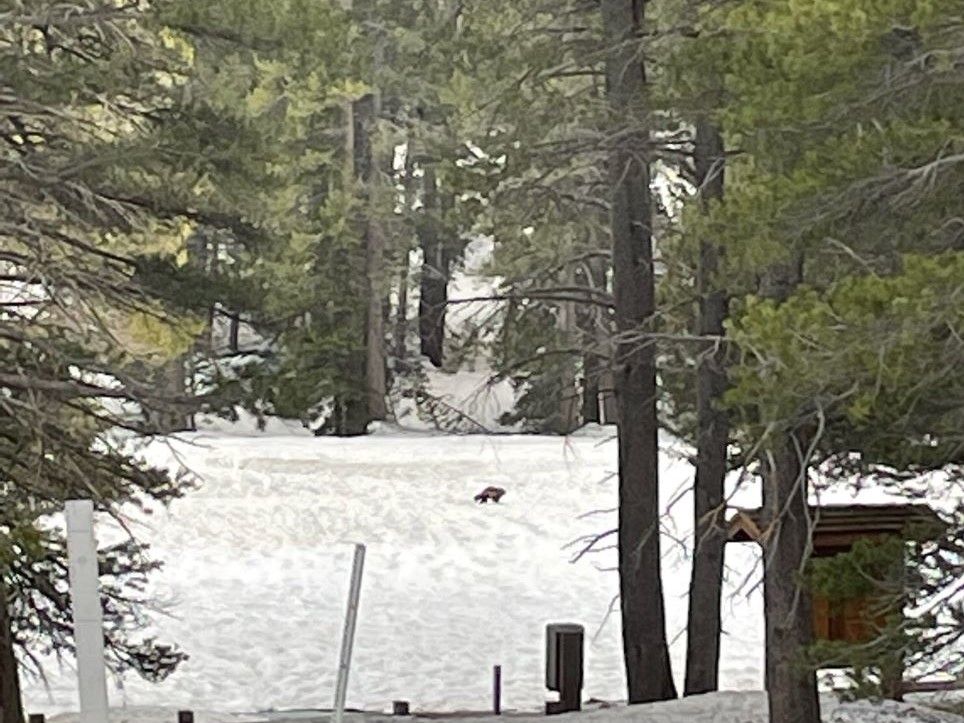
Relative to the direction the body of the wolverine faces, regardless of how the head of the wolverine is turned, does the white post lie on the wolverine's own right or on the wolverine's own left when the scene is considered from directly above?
on the wolverine's own left

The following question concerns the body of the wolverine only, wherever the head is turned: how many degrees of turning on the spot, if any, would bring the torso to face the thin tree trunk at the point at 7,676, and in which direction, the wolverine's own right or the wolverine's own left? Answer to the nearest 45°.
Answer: approximately 90° to the wolverine's own left

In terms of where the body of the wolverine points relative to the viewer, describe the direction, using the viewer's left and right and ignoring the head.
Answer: facing to the left of the viewer

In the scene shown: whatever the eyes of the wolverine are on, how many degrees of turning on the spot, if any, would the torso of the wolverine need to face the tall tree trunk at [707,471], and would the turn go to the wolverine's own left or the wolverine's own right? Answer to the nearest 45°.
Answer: approximately 90° to the wolverine's own left

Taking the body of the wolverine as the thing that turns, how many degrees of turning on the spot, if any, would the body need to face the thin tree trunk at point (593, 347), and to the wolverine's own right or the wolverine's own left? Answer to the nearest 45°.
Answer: approximately 90° to the wolverine's own left

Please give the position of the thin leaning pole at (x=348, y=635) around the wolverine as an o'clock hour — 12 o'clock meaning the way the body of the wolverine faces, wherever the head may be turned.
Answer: The thin leaning pole is roughly at 3 o'clock from the wolverine.
